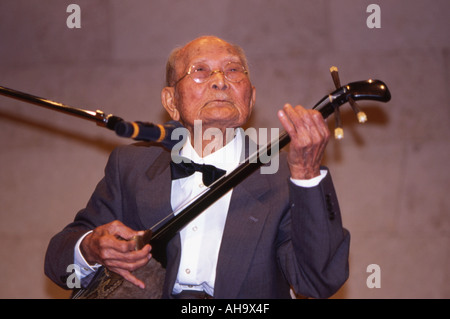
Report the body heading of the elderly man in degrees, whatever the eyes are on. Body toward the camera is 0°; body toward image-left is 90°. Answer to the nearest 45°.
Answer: approximately 0°
